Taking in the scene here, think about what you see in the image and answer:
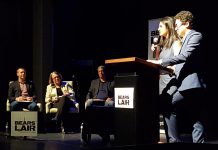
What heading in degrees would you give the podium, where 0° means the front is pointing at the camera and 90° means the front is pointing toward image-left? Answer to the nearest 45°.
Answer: approximately 45°

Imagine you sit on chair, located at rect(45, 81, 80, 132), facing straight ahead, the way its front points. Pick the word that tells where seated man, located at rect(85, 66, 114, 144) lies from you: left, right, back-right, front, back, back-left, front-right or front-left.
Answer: front-left

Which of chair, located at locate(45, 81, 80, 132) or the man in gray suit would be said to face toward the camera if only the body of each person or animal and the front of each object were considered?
the chair

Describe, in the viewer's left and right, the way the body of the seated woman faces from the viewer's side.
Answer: facing the viewer

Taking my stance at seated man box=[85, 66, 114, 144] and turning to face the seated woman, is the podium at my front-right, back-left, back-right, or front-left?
back-left

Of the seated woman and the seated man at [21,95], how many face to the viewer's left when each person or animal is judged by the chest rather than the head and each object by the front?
0

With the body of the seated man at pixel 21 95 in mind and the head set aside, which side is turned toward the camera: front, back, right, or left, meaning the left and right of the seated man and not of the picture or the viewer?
front

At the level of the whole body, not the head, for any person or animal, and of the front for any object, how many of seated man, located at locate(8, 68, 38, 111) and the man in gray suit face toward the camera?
1

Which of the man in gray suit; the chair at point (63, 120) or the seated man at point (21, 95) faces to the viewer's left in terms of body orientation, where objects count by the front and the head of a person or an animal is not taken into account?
the man in gray suit

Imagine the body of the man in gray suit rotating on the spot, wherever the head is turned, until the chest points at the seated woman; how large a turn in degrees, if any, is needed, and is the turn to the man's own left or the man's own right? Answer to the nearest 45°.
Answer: approximately 45° to the man's own right

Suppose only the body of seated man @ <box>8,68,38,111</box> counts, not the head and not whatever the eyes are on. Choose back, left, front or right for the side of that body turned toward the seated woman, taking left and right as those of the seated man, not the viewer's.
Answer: left

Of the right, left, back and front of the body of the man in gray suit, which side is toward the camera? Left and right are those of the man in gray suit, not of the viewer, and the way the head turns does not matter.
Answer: left

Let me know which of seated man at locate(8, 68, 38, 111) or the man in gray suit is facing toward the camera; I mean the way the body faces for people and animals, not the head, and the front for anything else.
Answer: the seated man

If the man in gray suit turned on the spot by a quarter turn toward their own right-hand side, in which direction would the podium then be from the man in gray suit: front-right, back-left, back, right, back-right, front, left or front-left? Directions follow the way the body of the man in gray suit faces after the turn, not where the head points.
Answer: back-left

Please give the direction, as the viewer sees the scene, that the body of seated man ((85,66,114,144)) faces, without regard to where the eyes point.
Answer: toward the camera
